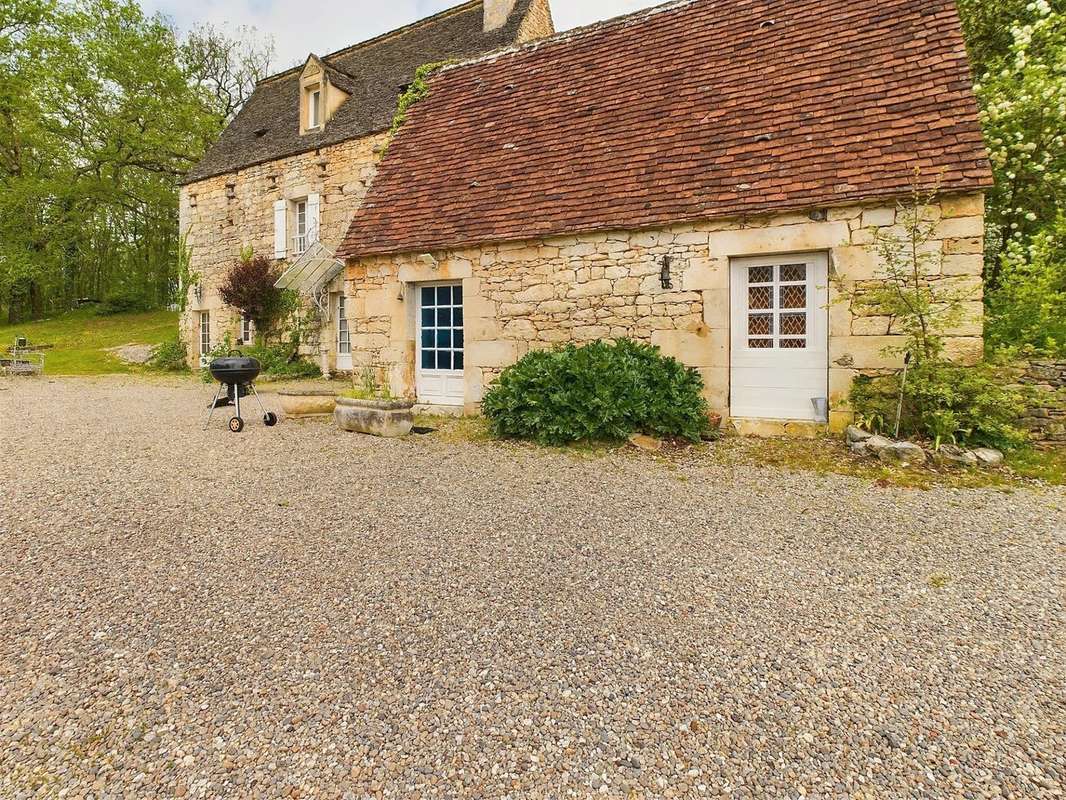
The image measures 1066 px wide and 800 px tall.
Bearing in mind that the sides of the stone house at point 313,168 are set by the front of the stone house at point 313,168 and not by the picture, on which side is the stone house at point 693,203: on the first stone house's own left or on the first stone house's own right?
on the first stone house's own left

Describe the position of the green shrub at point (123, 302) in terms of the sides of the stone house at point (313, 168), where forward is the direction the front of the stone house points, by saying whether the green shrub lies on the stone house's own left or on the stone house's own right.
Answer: on the stone house's own right

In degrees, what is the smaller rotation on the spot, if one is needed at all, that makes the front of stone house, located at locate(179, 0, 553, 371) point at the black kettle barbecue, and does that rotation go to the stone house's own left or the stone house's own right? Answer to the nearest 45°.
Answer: approximately 45° to the stone house's own left

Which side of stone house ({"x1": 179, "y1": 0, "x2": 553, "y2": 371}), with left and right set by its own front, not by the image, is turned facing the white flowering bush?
left

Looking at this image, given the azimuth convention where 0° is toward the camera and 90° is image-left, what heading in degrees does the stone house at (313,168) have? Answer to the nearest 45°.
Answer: approximately 45°

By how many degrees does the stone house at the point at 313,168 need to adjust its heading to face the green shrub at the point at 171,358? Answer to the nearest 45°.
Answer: approximately 90° to its right

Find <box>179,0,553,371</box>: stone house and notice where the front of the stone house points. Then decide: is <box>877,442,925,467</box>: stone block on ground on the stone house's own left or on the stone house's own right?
on the stone house's own left
